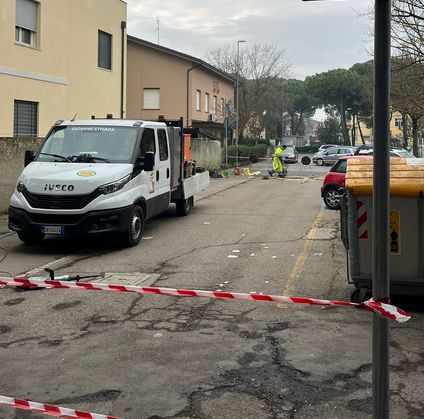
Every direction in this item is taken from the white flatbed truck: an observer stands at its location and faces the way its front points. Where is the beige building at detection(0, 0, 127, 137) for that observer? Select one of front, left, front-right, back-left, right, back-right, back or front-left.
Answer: back-right

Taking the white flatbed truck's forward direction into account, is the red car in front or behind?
behind

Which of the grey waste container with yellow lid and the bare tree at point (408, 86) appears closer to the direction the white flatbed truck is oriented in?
the grey waste container with yellow lid

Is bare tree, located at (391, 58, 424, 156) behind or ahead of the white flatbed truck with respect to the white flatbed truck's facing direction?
behind

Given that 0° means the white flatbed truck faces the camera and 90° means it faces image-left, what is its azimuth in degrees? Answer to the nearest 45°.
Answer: approximately 45°

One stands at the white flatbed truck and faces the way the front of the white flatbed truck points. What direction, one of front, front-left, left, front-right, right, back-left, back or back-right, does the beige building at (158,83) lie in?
back-right

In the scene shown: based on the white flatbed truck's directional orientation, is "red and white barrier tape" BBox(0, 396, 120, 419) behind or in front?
in front

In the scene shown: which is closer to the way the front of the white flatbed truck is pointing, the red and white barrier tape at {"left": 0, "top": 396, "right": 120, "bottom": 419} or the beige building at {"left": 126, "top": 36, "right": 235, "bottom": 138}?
the red and white barrier tape
